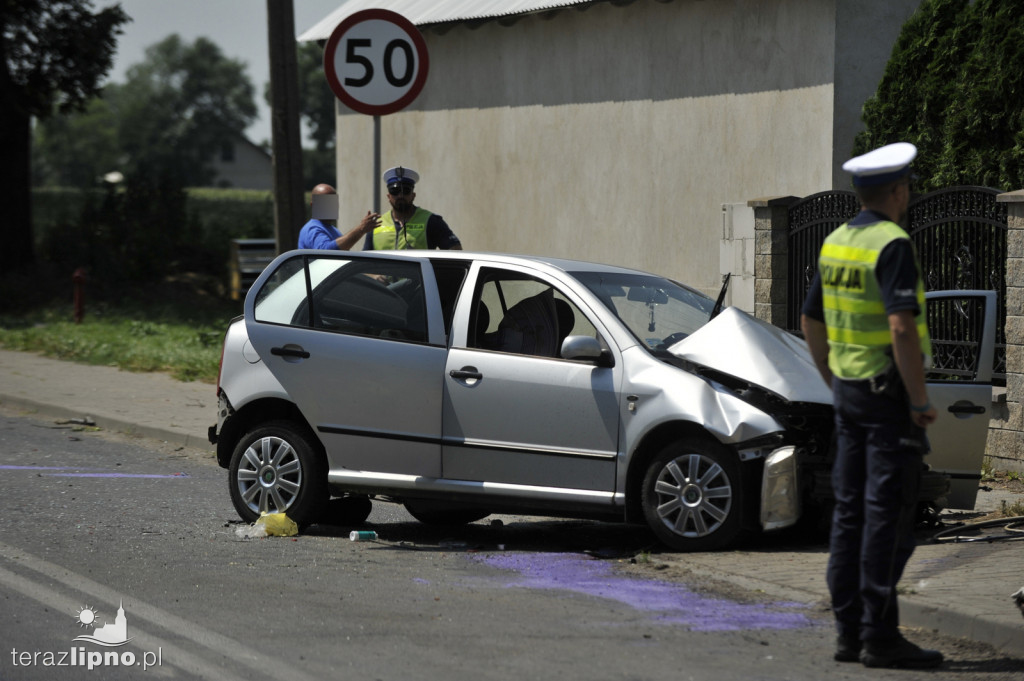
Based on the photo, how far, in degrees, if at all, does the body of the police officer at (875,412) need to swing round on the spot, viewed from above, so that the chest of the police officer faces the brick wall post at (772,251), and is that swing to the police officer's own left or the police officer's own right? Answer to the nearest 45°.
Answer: approximately 45° to the police officer's own left

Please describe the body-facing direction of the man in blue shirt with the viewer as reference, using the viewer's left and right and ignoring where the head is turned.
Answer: facing the viewer and to the right of the viewer

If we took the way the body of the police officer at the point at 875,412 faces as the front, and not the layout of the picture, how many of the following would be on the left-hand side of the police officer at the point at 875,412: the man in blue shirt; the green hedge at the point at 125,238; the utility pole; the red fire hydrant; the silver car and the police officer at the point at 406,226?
6

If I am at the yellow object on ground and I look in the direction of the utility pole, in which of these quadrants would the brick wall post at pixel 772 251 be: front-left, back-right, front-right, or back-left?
front-right

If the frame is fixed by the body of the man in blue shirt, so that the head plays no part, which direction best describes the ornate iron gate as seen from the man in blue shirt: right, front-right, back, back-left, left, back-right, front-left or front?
front-left

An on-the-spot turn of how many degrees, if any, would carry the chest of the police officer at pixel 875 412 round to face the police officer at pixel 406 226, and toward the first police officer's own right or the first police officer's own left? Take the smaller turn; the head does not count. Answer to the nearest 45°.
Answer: approximately 90° to the first police officer's own left

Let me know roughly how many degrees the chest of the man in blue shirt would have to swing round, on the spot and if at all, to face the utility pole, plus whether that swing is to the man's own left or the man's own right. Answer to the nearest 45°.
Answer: approximately 135° to the man's own left

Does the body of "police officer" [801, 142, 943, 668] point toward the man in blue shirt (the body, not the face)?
no

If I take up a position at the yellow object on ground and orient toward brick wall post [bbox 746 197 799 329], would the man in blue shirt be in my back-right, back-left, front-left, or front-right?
front-left

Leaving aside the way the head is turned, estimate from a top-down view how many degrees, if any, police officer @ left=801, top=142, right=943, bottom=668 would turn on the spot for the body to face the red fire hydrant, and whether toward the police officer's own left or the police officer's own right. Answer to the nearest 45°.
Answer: approximately 90° to the police officer's own left

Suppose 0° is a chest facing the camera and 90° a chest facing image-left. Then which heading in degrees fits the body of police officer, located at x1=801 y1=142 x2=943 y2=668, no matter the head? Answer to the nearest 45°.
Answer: approximately 225°

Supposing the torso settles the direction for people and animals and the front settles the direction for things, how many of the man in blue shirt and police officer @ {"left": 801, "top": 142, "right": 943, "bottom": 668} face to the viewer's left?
0

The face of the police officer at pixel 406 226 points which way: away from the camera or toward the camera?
toward the camera

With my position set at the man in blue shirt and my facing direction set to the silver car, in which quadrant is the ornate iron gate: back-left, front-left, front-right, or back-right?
front-left
